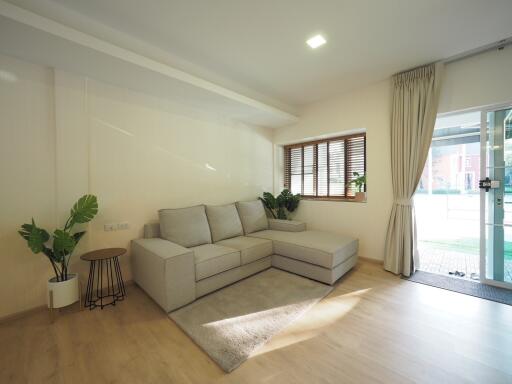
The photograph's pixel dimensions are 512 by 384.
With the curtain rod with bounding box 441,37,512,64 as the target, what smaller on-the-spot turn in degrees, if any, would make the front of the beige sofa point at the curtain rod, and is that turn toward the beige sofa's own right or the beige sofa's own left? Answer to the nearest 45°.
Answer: approximately 45° to the beige sofa's own left

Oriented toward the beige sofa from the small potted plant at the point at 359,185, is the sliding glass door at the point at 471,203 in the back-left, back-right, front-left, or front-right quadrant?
back-left

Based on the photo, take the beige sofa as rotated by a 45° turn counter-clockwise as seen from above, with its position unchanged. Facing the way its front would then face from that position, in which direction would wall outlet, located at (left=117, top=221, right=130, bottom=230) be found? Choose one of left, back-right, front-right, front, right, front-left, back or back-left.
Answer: back

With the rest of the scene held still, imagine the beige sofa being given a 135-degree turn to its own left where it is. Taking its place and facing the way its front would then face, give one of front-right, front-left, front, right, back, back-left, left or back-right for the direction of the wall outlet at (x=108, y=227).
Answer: left

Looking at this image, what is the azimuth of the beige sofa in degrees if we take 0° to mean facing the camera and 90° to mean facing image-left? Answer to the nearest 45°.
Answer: approximately 315°

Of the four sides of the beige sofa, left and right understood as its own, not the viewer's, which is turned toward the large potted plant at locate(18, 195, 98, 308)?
right

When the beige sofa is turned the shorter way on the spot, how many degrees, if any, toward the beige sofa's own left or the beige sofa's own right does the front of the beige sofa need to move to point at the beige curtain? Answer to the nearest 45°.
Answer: approximately 45° to the beige sofa's own left

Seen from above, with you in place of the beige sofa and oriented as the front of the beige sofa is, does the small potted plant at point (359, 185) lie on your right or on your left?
on your left
